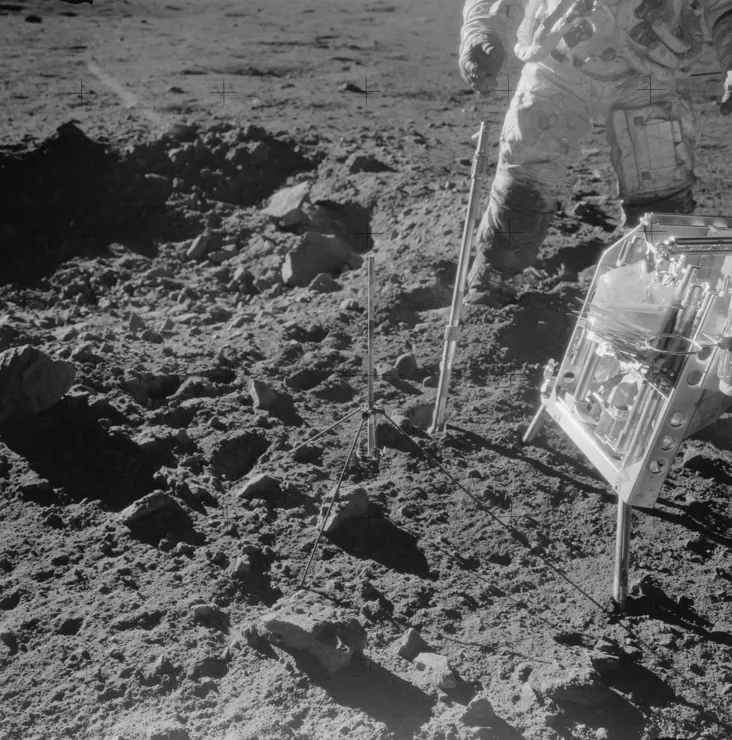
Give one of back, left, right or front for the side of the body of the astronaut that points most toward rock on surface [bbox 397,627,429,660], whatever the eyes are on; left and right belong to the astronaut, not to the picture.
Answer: front

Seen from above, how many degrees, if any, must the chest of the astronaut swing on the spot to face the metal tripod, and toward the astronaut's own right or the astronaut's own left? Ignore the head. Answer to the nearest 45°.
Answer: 0° — they already face it

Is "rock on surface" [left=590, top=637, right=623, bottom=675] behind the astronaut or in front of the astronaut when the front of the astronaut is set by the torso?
in front

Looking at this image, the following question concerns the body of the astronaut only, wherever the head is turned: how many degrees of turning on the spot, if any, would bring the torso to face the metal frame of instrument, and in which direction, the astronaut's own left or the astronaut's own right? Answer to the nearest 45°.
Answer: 0° — they already face it

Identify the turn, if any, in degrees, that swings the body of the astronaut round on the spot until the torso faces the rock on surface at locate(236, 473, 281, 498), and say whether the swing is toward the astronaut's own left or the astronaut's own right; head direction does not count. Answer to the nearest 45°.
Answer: approximately 45° to the astronaut's own right

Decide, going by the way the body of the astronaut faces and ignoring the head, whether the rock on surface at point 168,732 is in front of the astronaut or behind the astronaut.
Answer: in front

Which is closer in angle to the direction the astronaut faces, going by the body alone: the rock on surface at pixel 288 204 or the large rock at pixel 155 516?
the large rock

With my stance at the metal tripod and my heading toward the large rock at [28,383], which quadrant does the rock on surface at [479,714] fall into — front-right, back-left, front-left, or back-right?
back-left
